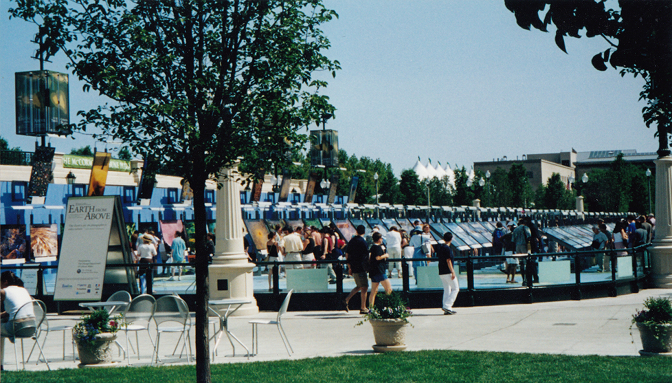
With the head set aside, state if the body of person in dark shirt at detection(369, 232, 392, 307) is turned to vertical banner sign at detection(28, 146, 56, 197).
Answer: no

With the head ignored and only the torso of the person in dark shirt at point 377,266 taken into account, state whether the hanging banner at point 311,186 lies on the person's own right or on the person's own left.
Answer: on the person's own left

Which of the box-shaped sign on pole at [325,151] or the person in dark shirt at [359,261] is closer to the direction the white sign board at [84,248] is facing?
the person in dark shirt

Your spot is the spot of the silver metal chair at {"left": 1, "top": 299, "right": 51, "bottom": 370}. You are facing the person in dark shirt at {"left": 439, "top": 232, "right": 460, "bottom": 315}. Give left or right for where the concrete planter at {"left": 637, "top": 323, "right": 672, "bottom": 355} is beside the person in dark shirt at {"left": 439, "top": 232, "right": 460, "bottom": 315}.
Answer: right

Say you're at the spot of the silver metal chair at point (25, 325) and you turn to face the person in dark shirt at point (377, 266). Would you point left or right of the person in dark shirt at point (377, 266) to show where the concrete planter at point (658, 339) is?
right

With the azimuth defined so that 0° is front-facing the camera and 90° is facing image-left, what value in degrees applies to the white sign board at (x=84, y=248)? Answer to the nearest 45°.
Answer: approximately 0°

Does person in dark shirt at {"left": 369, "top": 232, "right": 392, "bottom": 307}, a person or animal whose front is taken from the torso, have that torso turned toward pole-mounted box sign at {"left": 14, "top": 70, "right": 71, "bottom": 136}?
no

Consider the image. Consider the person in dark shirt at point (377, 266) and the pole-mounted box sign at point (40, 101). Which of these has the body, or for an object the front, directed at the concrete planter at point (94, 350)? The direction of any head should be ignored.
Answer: the pole-mounted box sign

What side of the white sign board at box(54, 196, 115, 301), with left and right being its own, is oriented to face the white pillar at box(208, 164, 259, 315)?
left

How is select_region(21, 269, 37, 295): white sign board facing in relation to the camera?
toward the camera

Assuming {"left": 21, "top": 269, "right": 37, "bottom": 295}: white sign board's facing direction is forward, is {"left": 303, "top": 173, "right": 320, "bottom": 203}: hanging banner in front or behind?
behind

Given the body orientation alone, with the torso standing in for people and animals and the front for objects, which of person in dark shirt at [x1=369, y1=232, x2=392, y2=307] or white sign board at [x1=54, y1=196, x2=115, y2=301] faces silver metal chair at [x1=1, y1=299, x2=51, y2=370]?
the white sign board
